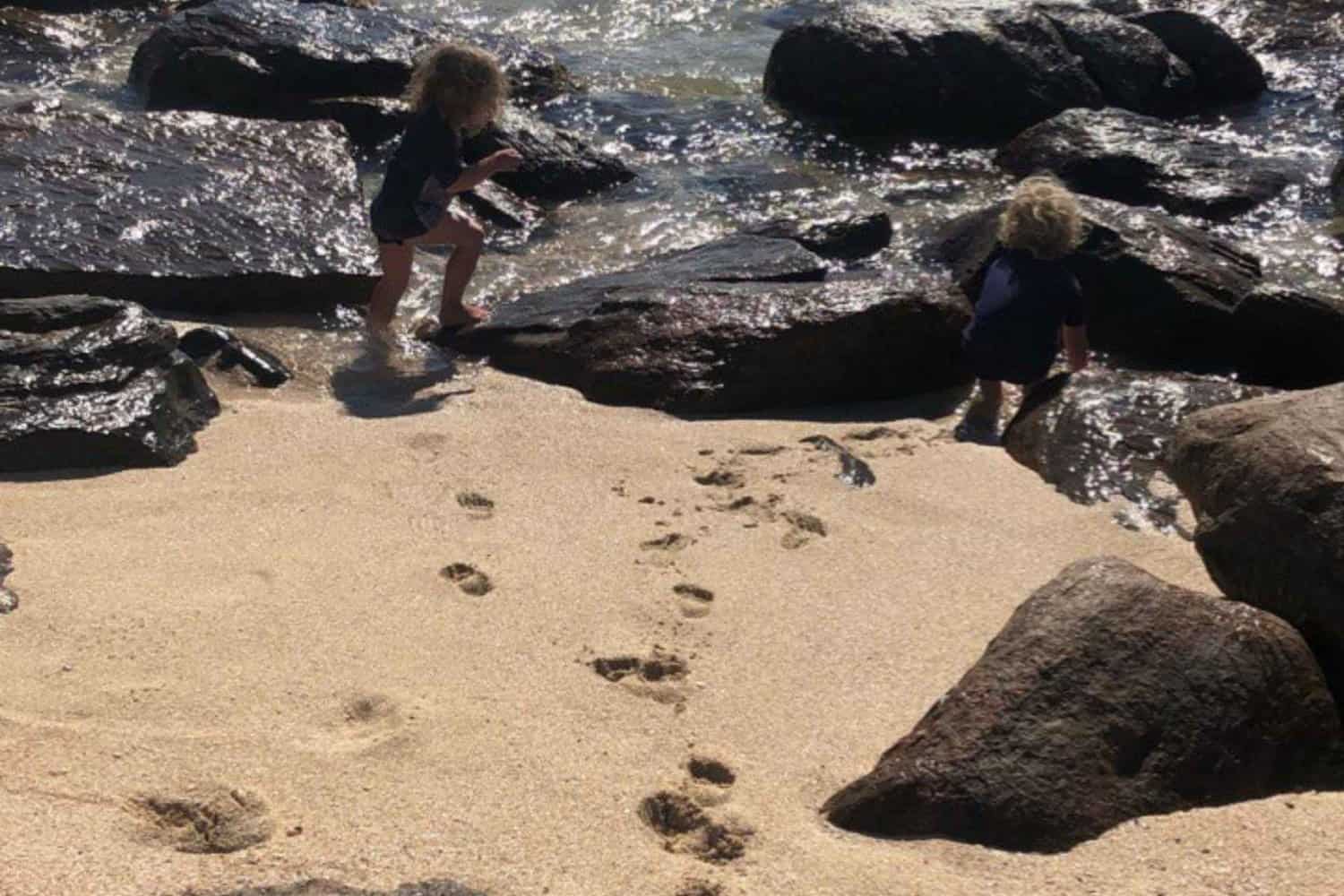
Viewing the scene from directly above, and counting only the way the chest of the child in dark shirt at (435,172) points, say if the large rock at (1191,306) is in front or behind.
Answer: in front

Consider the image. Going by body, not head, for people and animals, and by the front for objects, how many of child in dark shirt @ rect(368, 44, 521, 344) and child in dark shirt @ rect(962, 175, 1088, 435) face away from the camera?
1

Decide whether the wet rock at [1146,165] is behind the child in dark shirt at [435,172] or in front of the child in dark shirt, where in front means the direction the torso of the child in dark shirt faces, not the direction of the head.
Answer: in front

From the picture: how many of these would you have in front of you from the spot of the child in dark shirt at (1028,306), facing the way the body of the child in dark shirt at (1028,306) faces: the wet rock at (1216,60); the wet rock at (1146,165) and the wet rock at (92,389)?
2

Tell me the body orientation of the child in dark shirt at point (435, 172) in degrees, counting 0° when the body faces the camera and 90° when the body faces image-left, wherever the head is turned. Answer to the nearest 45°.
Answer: approximately 270°

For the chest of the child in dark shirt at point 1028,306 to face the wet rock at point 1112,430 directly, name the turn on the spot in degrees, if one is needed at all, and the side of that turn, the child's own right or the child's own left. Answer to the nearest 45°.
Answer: approximately 135° to the child's own right

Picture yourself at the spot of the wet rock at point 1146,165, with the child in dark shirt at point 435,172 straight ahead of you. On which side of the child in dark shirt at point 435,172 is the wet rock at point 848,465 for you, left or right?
left

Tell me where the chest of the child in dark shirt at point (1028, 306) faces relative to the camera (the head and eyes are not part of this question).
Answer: away from the camera

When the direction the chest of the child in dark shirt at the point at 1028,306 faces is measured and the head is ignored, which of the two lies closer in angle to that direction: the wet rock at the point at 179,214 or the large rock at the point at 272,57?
the large rock

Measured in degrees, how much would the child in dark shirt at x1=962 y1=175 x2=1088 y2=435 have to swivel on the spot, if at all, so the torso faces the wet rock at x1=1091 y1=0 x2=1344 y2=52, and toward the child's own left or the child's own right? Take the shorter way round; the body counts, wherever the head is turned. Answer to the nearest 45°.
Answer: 0° — they already face it

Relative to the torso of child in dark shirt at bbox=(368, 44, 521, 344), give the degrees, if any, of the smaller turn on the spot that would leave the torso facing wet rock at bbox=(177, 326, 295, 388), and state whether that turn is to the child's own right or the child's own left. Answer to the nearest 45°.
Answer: approximately 135° to the child's own right

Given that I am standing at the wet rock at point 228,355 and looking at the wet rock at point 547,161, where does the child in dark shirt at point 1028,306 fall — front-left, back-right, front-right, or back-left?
front-right

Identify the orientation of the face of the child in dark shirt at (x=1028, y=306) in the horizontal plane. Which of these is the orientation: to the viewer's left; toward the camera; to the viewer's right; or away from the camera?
away from the camera

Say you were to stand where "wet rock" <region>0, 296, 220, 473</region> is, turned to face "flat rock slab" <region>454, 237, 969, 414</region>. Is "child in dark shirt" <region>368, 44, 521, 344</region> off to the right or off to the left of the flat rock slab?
left

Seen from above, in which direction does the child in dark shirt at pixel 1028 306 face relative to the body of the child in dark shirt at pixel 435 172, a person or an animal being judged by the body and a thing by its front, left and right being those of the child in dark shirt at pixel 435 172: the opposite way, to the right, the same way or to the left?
to the left

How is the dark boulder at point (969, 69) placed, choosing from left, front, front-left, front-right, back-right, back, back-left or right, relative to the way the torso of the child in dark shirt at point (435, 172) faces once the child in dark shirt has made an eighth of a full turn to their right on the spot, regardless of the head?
left

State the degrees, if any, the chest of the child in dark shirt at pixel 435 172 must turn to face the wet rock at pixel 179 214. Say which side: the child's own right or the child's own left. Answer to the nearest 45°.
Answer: approximately 180°

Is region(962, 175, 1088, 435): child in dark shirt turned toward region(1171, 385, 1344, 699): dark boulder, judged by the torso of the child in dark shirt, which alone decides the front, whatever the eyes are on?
no

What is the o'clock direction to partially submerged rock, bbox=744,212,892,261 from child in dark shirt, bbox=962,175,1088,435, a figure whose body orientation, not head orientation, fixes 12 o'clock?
The partially submerged rock is roughly at 11 o'clock from the child in dark shirt.
